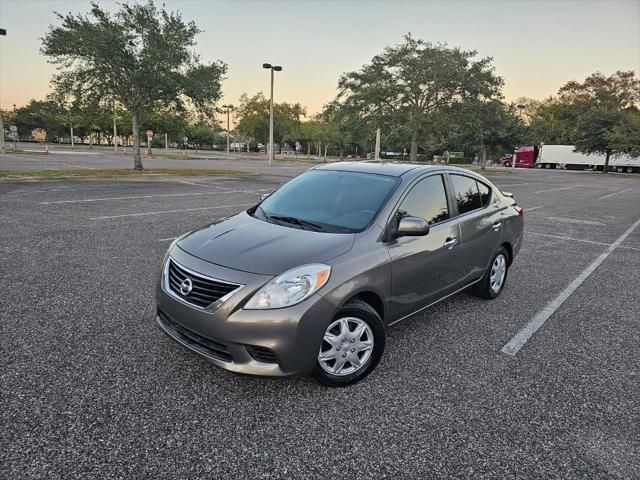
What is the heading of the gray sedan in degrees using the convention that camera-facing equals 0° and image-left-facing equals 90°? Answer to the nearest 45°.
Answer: approximately 45°

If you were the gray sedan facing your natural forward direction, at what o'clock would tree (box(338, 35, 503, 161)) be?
The tree is roughly at 5 o'clock from the gray sedan.
